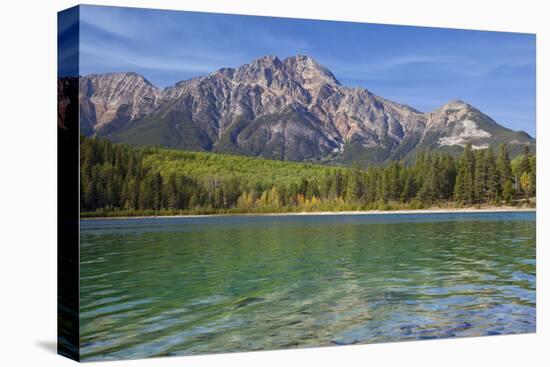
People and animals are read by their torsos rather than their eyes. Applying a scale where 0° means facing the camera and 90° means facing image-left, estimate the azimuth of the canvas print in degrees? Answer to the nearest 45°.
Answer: approximately 315°
